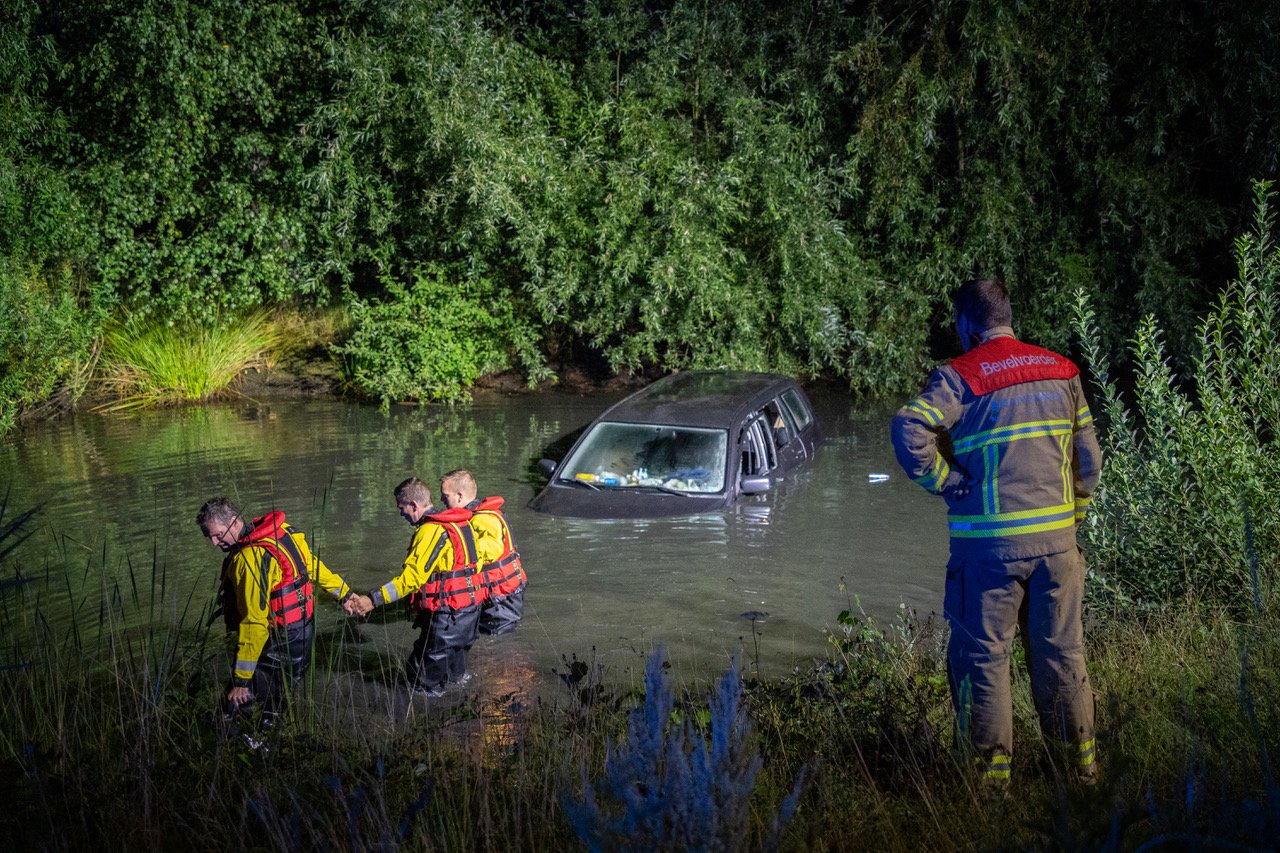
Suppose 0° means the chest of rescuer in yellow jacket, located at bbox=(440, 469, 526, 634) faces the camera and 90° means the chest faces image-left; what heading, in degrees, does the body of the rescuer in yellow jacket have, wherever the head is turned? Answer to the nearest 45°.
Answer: approximately 90°

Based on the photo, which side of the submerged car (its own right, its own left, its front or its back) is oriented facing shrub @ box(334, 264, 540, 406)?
right

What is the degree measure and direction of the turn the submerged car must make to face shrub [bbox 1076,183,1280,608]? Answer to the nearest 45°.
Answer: approximately 90° to its left

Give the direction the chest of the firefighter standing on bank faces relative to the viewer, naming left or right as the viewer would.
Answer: facing away from the viewer and to the left of the viewer

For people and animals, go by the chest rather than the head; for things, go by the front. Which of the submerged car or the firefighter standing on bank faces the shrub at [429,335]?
the firefighter standing on bank

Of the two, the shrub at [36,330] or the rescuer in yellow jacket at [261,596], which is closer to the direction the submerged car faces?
the rescuer in yellow jacket

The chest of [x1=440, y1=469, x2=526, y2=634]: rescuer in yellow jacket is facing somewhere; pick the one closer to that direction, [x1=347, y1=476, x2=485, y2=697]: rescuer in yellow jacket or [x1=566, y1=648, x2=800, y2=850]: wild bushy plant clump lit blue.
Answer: the rescuer in yellow jacket

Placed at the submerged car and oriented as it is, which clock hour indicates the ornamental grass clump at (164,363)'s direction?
The ornamental grass clump is roughly at 3 o'clock from the submerged car.

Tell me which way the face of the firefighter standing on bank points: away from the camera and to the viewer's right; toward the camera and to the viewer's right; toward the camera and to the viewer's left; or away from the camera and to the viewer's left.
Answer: away from the camera and to the viewer's left

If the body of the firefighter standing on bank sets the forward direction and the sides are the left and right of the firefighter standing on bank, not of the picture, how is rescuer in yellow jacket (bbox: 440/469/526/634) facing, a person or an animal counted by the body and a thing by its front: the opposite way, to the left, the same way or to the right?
to the left

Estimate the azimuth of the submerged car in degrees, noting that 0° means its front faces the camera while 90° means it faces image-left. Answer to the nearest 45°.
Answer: approximately 45°

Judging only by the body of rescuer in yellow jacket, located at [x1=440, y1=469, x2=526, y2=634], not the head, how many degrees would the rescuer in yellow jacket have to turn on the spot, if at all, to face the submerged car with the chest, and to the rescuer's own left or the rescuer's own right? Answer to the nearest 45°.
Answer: approximately 135° to the rescuer's own right

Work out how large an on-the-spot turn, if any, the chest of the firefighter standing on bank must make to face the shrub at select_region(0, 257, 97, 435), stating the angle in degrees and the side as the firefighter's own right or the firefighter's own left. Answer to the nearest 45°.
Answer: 0° — they already face it

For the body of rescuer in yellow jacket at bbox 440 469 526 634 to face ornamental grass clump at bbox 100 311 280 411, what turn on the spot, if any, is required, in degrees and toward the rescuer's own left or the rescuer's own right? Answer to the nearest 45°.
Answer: approximately 45° to the rescuer's own right
